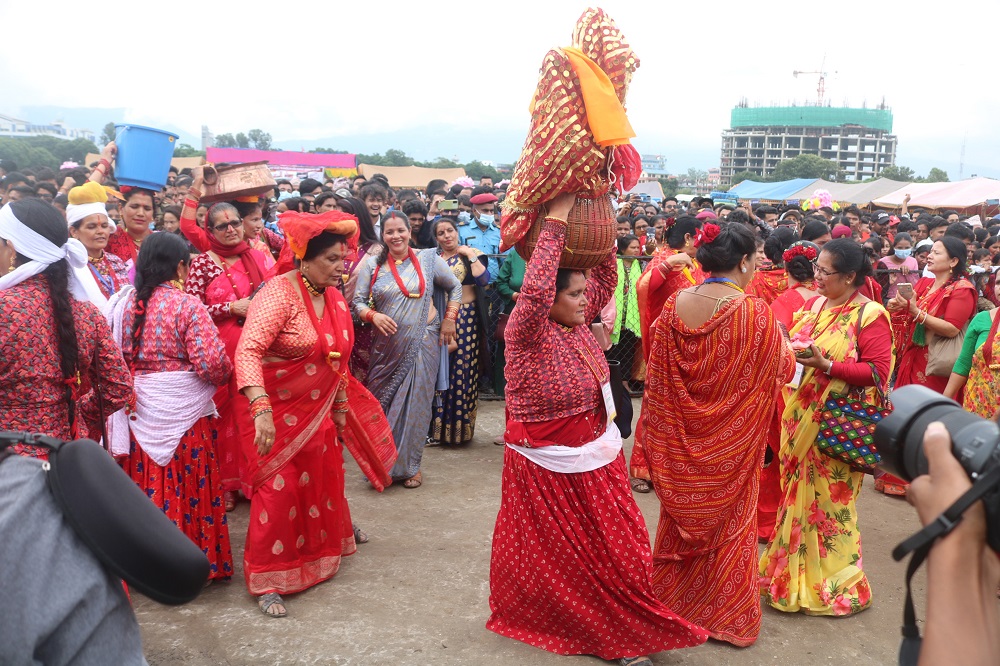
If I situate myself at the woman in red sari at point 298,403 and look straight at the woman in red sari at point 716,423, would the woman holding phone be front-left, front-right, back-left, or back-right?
front-left

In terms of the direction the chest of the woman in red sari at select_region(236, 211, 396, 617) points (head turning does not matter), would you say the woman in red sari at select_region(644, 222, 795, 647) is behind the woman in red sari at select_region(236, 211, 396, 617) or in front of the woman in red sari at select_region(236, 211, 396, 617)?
in front

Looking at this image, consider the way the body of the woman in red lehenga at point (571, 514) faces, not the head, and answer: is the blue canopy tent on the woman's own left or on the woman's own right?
on the woman's own left

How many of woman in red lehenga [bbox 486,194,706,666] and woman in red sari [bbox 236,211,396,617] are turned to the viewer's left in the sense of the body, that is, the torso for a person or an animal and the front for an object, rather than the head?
0

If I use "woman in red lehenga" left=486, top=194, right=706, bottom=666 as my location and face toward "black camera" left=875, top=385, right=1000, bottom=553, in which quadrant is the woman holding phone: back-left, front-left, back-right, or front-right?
back-left

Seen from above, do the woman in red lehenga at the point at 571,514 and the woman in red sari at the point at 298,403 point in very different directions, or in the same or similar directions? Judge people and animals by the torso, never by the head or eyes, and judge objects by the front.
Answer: same or similar directions

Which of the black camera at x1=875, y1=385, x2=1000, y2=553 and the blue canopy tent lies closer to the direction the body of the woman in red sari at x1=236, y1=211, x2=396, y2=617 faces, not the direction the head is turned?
the black camera

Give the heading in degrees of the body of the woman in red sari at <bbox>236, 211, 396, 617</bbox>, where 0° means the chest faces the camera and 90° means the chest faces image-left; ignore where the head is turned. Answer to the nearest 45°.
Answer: approximately 315°
